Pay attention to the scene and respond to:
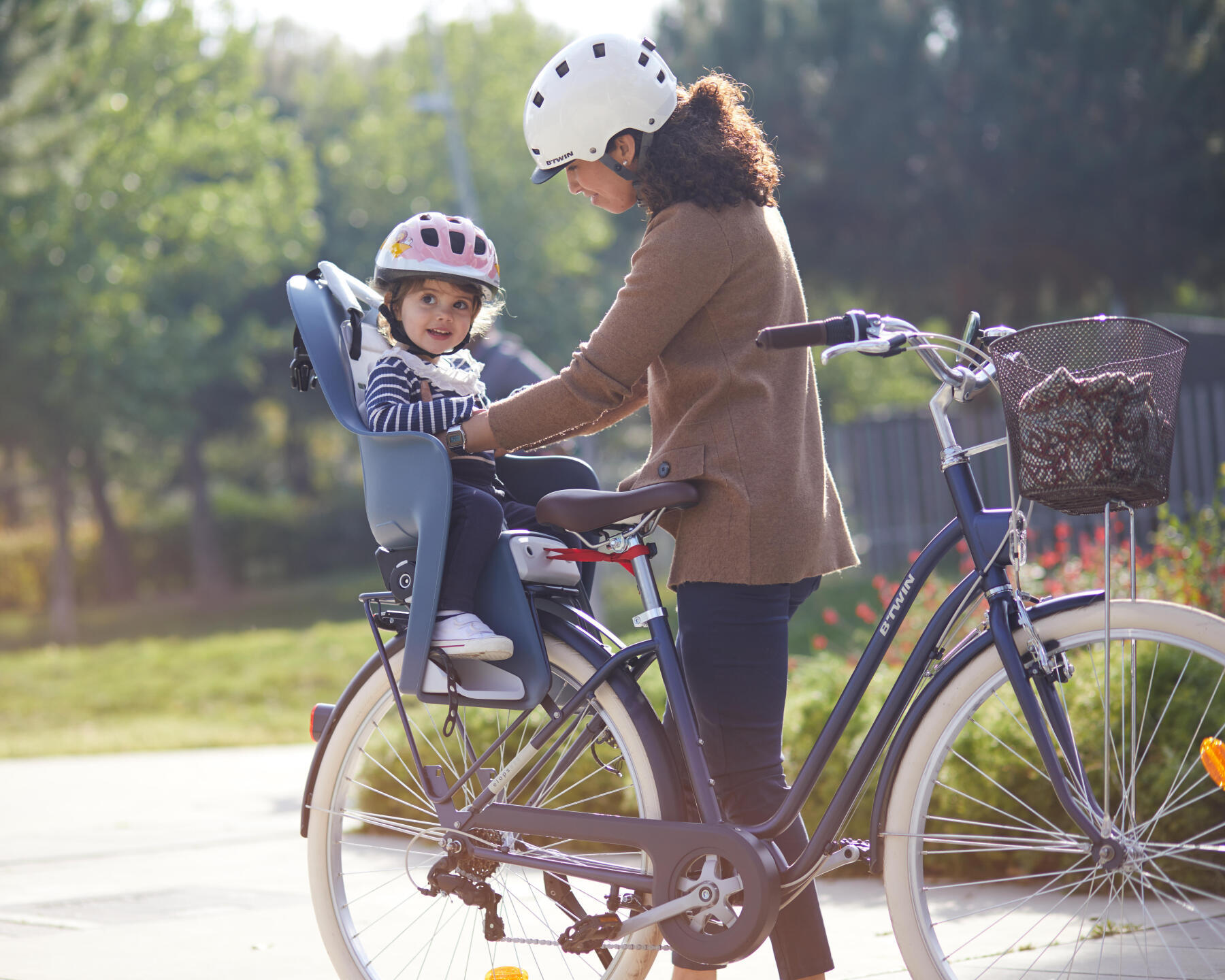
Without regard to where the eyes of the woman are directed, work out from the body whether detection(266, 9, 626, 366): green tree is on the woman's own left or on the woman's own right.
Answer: on the woman's own right

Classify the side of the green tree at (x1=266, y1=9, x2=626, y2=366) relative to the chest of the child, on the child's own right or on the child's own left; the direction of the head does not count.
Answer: on the child's own left

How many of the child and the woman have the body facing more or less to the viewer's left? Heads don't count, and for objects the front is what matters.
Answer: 1

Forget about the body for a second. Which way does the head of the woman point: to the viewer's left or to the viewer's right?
to the viewer's left

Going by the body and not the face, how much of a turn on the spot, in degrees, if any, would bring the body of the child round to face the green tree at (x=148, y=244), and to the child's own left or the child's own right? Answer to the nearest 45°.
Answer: approximately 135° to the child's own left

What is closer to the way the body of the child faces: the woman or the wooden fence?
the woman

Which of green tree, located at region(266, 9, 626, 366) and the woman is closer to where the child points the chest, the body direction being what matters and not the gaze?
the woman

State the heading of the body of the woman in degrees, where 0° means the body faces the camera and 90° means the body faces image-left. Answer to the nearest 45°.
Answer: approximately 90°

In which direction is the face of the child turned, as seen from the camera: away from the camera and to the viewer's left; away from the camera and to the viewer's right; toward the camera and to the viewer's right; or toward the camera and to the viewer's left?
toward the camera and to the viewer's right

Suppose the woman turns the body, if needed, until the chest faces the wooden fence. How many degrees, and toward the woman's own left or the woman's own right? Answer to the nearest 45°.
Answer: approximately 90° to the woman's own right
